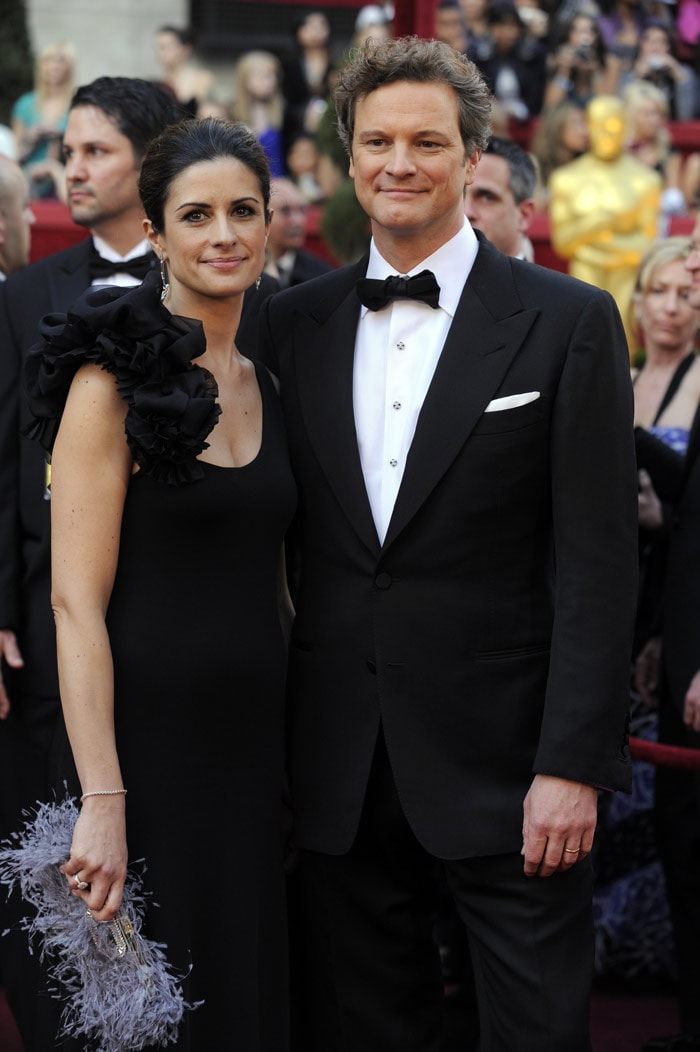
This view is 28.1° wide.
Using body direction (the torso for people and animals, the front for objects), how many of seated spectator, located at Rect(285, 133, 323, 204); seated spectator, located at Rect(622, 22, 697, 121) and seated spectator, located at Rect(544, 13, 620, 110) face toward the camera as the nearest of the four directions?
3

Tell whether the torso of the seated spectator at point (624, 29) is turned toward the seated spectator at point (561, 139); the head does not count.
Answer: yes

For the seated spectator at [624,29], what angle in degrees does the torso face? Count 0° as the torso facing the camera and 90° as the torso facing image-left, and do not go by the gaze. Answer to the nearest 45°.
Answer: approximately 0°

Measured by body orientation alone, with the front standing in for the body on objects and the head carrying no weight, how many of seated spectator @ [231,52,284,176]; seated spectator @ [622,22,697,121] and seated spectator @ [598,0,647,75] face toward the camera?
3

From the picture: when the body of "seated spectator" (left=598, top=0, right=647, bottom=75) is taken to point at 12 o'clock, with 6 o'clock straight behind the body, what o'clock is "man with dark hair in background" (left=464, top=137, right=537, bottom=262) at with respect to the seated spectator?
The man with dark hair in background is roughly at 12 o'clock from the seated spectator.

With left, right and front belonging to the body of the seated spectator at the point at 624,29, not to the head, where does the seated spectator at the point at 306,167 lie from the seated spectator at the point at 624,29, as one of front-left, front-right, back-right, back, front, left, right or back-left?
front-right

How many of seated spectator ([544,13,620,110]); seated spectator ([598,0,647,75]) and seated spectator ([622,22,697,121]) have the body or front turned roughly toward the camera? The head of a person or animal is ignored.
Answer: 3

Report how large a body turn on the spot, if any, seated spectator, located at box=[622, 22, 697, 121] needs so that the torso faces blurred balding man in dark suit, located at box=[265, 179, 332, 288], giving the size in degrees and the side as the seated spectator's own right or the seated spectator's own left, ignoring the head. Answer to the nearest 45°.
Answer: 0° — they already face them

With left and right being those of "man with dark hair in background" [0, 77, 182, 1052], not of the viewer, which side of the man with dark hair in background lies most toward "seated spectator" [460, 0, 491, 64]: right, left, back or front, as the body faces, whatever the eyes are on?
back
